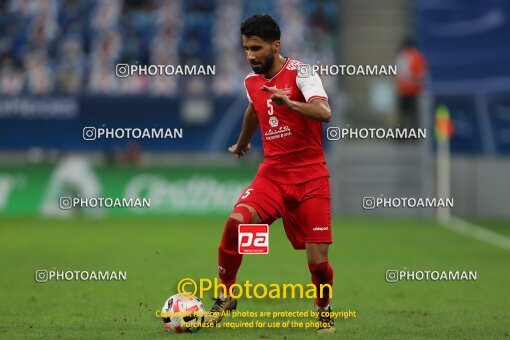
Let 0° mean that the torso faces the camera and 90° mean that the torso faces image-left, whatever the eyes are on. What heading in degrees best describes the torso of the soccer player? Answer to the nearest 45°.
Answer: approximately 45°

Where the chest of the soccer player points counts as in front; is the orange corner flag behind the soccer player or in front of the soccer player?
behind
